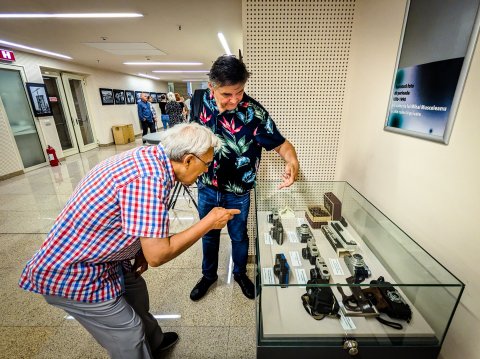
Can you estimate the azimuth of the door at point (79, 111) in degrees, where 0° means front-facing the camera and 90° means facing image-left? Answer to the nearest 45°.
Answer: approximately 315°

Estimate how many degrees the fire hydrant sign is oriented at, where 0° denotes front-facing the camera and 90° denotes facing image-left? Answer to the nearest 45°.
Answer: approximately 315°

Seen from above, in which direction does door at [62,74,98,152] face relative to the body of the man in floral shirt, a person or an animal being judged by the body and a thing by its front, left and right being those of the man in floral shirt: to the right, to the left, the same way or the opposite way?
to the left

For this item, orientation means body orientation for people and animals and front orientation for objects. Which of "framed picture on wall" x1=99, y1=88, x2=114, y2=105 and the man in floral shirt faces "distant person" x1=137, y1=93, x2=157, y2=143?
the framed picture on wall

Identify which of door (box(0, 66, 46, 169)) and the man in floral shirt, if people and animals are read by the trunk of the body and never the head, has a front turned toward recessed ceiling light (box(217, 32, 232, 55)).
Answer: the door

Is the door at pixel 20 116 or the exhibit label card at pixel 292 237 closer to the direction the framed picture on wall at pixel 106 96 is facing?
the exhibit label card

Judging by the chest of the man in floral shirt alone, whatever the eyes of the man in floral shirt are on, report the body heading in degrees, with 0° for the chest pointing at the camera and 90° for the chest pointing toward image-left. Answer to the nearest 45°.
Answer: approximately 0°

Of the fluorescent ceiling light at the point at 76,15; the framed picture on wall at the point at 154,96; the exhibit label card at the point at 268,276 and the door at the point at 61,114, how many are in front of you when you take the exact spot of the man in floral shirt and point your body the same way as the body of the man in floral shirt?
1

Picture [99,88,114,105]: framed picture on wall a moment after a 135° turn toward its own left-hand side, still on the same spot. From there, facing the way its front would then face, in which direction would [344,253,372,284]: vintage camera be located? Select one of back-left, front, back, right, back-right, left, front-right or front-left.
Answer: back

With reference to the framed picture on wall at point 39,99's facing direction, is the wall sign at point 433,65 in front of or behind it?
in front

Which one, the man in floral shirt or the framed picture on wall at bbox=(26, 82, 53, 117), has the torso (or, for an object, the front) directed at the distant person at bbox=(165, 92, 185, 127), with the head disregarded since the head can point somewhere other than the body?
the framed picture on wall
